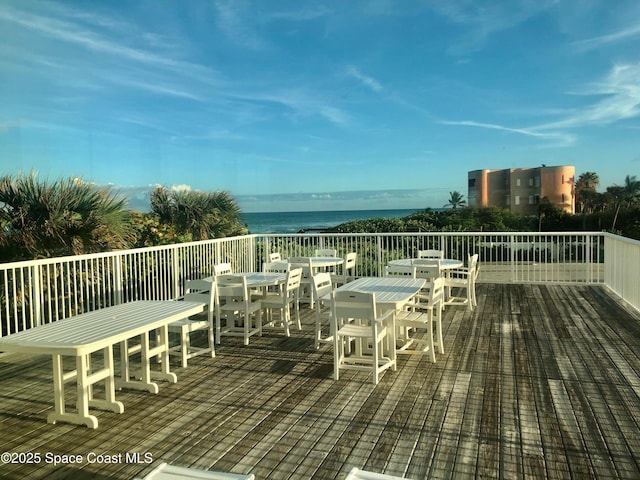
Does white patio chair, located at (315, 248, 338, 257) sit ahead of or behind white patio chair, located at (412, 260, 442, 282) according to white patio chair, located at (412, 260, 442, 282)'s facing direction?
ahead

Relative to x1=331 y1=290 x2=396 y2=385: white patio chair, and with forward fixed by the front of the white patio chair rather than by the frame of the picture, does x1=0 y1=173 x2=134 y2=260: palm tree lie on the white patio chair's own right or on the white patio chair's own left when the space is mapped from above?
on the white patio chair's own left

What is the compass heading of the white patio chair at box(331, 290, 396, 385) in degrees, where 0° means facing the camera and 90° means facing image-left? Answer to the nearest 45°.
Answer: approximately 225°

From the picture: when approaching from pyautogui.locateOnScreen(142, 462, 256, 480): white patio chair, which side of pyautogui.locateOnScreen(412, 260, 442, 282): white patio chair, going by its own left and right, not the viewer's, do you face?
back

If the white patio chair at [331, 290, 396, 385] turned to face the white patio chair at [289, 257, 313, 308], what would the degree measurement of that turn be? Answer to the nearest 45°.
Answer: approximately 45° to its left

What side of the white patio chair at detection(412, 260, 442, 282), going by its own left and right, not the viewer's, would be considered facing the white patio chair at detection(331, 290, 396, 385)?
back

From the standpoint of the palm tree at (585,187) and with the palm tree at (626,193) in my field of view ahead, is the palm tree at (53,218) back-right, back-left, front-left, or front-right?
back-right

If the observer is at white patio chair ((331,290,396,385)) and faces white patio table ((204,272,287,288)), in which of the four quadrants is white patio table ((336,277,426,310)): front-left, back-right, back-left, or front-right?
front-right

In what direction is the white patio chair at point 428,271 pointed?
away from the camera

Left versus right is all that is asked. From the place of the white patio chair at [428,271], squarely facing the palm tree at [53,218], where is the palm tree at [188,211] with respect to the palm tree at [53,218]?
right

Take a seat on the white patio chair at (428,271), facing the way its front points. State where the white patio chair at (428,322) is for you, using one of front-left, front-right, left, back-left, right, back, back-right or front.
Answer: back

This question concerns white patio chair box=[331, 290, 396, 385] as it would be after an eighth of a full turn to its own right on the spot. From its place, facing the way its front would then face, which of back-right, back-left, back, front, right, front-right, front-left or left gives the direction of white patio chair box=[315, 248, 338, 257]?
left
